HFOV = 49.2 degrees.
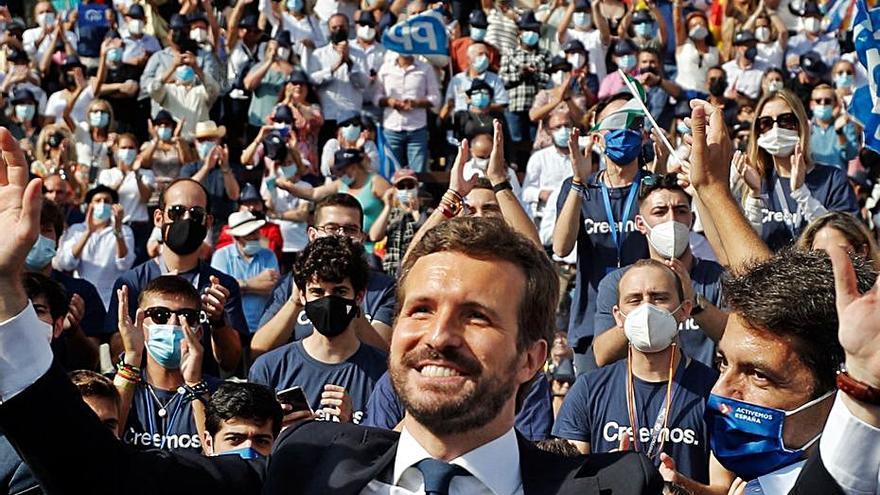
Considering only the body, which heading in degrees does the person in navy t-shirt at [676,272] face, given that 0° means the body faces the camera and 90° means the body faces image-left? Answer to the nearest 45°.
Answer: approximately 0°

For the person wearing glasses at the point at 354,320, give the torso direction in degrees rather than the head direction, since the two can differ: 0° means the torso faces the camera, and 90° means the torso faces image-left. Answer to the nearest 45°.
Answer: approximately 0°

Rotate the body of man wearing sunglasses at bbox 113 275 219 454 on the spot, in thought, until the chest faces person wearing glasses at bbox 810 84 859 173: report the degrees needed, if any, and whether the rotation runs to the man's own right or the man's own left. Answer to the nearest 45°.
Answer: approximately 135° to the man's own left

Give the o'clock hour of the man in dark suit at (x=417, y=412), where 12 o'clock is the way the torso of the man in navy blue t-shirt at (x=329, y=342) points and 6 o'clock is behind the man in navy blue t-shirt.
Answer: The man in dark suit is roughly at 12 o'clock from the man in navy blue t-shirt.

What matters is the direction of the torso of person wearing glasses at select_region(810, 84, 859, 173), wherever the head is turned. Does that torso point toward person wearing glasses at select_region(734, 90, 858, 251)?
yes

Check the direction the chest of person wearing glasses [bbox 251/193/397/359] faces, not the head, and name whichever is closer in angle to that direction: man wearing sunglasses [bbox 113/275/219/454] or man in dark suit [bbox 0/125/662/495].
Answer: the man in dark suit

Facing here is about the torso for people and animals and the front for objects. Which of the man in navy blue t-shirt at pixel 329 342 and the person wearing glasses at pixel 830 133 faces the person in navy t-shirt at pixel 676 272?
the person wearing glasses at pixel 830 133
